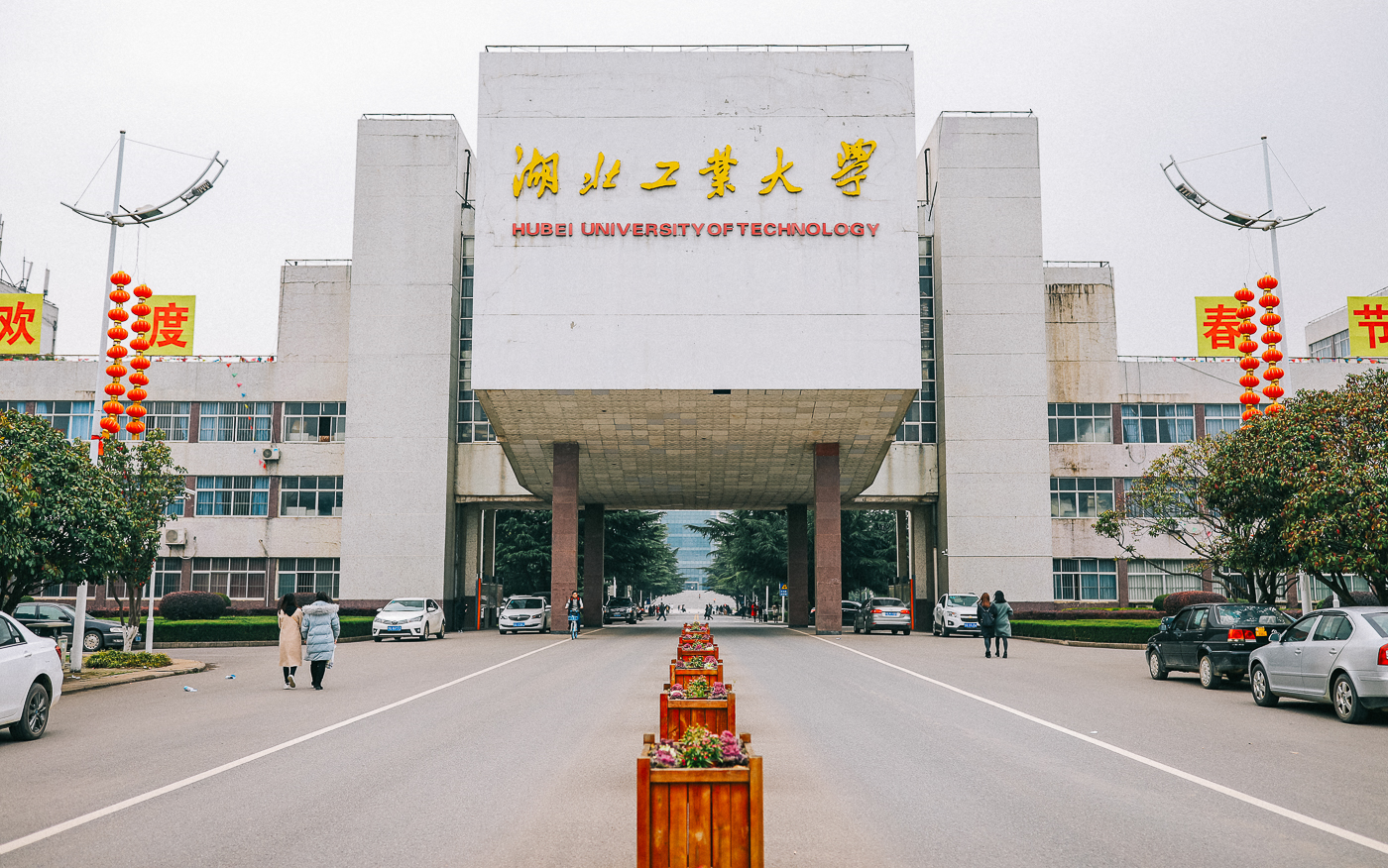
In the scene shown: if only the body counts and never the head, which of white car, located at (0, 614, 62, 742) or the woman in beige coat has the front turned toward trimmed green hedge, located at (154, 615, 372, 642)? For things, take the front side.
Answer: the woman in beige coat

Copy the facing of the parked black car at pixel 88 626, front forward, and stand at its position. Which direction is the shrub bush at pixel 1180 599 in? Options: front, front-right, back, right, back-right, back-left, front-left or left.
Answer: front

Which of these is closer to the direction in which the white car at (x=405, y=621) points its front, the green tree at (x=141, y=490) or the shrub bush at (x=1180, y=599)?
the green tree

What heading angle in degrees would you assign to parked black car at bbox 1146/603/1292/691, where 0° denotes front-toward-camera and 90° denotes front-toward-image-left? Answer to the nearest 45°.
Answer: approximately 135°

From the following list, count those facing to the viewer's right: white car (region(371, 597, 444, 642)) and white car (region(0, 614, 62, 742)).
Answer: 0

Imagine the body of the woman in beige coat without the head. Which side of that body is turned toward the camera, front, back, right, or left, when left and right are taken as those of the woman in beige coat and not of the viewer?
back

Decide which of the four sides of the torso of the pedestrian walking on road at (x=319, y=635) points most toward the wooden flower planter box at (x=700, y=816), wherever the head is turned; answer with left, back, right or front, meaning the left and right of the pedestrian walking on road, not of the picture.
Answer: back

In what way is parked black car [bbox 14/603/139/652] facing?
to the viewer's right

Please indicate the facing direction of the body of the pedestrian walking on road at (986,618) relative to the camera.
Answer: away from the camera

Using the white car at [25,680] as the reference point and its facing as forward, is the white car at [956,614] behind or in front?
behind

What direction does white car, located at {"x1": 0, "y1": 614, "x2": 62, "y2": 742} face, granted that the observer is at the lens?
facing the viewer and to the left of the viewer

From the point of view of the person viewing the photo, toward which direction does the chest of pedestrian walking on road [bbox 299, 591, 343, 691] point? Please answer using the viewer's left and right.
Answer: facing away from the viewer

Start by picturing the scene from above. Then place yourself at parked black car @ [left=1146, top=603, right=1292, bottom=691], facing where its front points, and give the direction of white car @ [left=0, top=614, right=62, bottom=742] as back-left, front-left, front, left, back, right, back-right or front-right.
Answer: left

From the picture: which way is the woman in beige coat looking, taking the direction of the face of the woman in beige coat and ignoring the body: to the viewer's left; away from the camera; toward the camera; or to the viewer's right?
away from the camera
